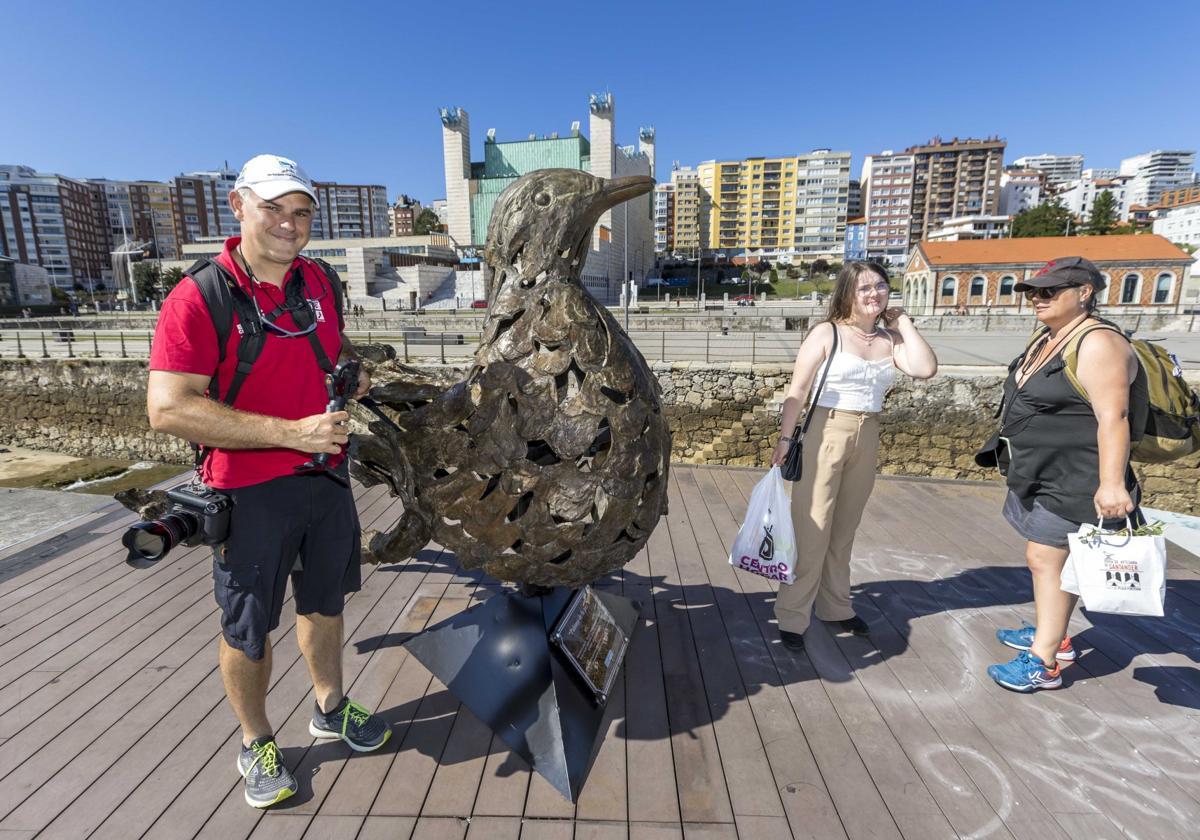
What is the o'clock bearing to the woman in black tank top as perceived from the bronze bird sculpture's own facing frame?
The woman in black tank top is roughly at 12 o'clock from the bronze bird sculpture.

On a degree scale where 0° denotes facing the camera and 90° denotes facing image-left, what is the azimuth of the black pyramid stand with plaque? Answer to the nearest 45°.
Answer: approximately 315°

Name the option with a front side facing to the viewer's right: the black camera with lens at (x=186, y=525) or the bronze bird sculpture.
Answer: the bronze bird sculpture

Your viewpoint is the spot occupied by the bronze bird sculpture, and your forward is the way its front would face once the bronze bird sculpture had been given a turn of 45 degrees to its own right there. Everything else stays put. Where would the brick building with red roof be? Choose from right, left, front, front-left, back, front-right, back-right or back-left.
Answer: left

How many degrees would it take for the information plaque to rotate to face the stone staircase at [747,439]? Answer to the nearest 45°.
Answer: approximately 135° to its left

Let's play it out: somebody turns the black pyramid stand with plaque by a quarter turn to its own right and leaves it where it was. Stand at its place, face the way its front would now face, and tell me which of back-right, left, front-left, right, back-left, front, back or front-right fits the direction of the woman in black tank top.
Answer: back-left

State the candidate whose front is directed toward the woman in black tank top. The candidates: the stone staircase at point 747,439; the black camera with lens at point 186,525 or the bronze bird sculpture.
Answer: the bronze bird sculpture

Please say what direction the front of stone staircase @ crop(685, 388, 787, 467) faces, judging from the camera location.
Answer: facing to the left of the viewer

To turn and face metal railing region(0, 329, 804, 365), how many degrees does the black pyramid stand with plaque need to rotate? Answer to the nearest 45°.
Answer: approximately 135° to its left

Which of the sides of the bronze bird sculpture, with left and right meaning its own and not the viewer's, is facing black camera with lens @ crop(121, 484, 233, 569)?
back

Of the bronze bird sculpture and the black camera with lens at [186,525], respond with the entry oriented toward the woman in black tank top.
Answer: the bronze bird sculpture

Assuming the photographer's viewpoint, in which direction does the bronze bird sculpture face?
facing to the right of the viewer

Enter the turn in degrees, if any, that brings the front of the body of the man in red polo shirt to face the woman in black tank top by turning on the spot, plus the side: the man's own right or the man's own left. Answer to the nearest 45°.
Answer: approximately 45° to the man's own left

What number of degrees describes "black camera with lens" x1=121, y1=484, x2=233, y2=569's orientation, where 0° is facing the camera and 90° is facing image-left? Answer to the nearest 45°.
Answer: approximately 45°

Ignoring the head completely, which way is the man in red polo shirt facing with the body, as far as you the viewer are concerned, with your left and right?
facing the viewer and to the right of the viewer

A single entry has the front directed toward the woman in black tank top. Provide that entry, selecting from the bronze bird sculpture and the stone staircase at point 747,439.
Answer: the bronze bird sculpture
